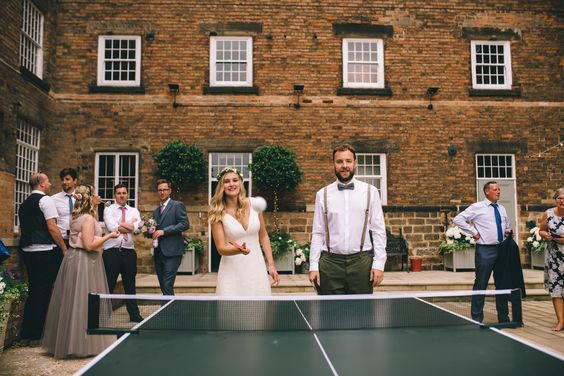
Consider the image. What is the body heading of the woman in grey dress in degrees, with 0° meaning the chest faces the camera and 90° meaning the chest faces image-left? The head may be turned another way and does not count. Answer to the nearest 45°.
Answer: approximately 270°

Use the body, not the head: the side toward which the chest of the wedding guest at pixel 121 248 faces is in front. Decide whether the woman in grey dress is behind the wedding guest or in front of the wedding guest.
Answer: in front

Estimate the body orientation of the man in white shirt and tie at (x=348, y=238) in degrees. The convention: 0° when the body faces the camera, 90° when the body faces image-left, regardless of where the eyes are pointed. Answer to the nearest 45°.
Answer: approximately 0°

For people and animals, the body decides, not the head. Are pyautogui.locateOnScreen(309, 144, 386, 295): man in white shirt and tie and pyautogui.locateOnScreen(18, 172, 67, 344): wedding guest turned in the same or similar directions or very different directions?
very different directions

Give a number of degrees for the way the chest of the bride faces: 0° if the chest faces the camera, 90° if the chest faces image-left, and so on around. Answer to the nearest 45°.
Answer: approximately 0°

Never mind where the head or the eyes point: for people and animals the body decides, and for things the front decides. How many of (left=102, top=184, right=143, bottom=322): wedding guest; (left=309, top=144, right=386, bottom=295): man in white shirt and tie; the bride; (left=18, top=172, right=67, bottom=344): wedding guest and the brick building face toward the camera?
4

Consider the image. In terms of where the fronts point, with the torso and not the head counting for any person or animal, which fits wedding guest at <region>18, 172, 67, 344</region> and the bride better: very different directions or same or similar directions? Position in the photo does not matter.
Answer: very different directions
